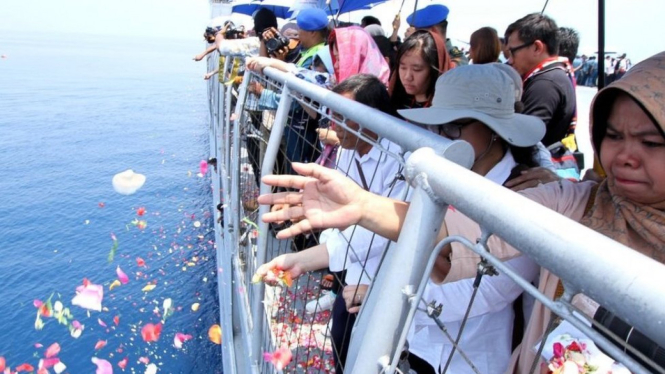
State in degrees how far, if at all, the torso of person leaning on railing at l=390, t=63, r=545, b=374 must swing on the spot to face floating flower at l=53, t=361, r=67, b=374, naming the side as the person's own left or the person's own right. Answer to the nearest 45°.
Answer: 0° — they already face it

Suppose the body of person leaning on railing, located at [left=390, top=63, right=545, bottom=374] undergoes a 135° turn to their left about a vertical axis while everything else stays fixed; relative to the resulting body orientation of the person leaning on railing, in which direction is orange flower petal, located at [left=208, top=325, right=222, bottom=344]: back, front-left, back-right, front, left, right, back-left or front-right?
back

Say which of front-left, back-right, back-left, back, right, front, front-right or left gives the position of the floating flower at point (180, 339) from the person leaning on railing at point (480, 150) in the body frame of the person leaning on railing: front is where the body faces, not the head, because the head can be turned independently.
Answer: front-right

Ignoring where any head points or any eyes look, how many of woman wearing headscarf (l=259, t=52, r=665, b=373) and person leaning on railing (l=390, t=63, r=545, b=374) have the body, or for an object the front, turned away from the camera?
0

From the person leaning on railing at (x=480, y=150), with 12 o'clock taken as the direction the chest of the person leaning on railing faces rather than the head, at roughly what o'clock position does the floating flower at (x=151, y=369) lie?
The floating flower is roughly at 1 o'clock from the person leaning on railing.

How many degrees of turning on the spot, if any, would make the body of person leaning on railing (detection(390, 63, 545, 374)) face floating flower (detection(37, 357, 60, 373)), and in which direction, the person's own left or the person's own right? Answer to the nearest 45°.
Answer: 0° — they already face it

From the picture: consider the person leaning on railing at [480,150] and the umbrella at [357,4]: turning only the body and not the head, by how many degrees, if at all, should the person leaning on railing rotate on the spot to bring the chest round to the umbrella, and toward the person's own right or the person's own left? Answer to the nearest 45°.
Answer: approximately 90° to the person's own right

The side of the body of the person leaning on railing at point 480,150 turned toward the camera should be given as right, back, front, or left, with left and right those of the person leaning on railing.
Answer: left

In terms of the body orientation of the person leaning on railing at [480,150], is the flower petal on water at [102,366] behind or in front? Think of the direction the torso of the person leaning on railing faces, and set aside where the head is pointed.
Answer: in front

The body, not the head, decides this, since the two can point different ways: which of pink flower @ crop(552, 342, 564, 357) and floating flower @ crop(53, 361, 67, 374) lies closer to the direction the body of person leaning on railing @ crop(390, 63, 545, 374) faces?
the floating flower
